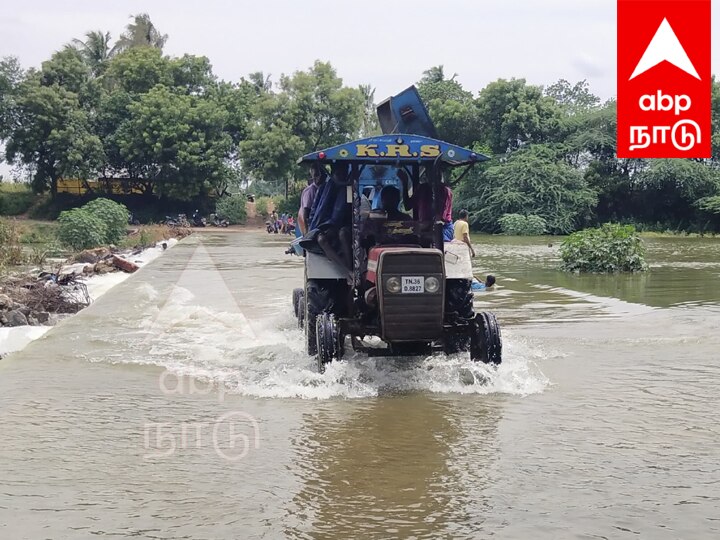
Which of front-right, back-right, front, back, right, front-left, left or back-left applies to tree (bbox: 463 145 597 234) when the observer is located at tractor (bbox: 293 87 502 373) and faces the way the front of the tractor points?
back

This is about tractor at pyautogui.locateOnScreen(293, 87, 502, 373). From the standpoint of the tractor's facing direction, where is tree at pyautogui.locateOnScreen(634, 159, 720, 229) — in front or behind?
behind

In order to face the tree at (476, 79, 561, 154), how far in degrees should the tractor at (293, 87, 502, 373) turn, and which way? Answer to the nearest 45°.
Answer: approximately 180°

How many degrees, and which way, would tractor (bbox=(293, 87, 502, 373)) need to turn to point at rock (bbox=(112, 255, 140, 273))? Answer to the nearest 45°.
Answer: approximately 135° to its right

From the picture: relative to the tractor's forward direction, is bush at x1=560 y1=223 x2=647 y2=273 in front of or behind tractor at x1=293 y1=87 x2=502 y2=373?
behind

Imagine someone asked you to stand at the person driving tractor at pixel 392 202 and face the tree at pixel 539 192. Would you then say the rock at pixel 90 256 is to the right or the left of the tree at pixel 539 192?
left

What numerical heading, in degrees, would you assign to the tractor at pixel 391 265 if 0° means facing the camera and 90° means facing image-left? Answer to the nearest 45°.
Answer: approximately 0°

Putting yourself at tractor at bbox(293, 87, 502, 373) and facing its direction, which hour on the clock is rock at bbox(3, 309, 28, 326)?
The rock is roughly at 4 o'clock from the tractor.

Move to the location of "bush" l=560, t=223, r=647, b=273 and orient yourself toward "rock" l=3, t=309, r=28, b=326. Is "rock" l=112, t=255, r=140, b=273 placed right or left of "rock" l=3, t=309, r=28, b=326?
right

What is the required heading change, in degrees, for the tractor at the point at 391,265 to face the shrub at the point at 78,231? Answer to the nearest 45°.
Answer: approximately 135° to its right

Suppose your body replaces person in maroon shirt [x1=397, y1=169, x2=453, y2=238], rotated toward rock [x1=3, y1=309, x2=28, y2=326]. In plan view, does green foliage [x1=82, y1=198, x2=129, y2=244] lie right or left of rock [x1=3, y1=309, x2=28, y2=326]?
right
